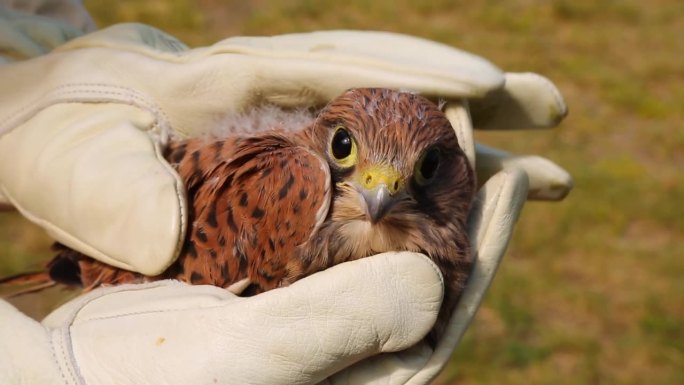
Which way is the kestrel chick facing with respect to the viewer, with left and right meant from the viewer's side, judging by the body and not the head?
facing the viewer and to the right of the viewer
